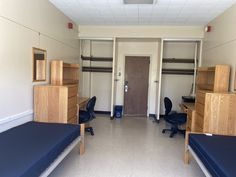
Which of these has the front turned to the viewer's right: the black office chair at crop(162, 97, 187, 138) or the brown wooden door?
the black office chair

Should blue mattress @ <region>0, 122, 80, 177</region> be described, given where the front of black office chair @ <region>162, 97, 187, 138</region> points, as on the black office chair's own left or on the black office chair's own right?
on the black office chair's own right

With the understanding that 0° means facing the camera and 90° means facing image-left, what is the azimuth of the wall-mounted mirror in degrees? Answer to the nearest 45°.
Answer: approximately 315°

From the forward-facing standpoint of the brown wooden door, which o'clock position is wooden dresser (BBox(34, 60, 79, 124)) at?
The wooden dresser is roughly at 1 o'clock from the brown wooden door.

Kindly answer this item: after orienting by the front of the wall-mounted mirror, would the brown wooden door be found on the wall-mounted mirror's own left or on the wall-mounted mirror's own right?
on the wall-mounted mirror's own left

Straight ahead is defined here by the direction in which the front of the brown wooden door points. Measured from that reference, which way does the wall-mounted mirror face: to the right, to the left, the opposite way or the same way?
to the left

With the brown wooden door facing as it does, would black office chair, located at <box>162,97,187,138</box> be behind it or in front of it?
in front

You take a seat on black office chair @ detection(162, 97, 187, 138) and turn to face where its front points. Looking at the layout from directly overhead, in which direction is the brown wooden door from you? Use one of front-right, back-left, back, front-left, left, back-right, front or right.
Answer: back-left

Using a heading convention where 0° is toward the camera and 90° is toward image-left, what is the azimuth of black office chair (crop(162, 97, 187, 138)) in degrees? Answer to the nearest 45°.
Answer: approximately 270°

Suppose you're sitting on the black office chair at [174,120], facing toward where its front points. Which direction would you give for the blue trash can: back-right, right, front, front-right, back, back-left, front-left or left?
back-left

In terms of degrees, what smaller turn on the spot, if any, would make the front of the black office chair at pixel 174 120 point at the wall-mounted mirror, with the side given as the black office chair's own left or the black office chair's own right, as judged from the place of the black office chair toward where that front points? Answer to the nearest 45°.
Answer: approximately 135° to the black office chair's own right

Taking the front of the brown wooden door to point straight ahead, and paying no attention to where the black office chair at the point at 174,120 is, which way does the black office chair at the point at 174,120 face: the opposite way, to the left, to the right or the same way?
to the left

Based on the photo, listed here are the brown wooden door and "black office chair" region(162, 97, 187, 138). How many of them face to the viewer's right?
1

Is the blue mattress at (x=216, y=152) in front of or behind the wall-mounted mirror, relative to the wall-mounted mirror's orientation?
in front
